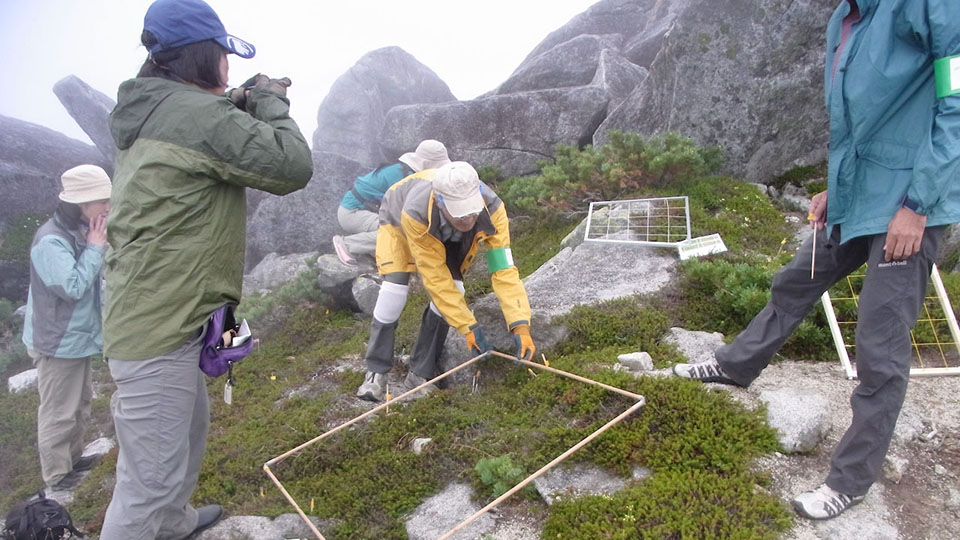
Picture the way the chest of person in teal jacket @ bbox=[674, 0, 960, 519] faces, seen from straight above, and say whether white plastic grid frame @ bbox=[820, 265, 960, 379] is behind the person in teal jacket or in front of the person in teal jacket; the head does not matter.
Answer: behind

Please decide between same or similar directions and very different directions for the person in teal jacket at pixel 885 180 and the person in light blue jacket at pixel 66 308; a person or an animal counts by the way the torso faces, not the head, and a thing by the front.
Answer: very different directions

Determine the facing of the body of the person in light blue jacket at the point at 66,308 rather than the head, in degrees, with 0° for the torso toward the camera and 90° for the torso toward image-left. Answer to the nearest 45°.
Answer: approximately 270°
